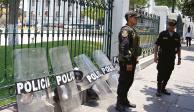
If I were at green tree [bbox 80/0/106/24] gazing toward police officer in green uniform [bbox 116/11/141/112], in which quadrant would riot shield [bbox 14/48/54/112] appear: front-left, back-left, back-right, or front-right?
front-right

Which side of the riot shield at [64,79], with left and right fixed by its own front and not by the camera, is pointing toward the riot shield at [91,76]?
left

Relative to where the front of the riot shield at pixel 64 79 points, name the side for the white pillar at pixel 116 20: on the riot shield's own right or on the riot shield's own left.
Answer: on the riot shield's own left

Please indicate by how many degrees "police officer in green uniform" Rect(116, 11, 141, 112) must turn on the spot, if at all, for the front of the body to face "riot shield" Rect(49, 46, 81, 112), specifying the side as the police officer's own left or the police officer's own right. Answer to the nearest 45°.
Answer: approximately 135° to the police officer's own right

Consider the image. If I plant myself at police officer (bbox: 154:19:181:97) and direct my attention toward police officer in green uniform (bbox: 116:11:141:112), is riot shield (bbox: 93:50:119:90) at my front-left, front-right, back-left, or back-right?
front-right

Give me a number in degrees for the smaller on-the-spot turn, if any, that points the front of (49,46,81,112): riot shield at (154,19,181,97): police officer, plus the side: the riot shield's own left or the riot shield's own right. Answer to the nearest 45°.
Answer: approximately 90° to the riot shield's own left

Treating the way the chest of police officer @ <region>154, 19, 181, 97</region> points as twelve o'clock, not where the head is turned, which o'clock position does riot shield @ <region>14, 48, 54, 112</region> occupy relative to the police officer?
The riot shield is roughly at 1 o'clock from the police officer.

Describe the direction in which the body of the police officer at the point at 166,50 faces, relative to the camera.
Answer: toward the camera
